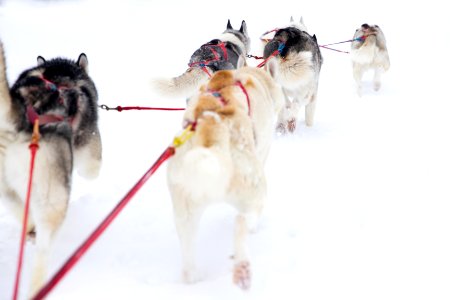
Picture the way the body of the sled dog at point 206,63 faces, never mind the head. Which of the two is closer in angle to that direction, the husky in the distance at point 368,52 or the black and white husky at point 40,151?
the husky in the distance

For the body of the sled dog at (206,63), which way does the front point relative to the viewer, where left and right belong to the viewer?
facing away from the viewer and to the right of the viewer

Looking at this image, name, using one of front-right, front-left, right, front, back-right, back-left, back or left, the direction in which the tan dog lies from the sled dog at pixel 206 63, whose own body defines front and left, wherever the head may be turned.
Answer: back-right

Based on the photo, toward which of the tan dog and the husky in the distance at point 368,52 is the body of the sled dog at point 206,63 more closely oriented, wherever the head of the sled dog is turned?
the husky in the distance

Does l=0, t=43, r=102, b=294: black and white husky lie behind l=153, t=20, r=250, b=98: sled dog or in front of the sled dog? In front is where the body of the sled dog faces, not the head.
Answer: behind

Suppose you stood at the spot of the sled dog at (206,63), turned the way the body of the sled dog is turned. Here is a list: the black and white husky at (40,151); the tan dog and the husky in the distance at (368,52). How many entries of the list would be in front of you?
1
